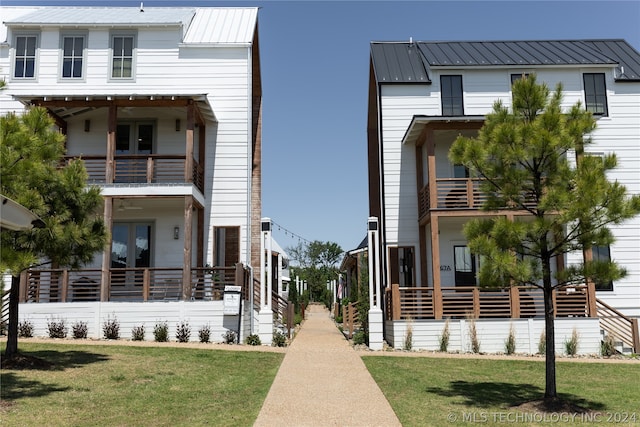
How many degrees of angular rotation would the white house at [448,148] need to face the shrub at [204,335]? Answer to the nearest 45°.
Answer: approximately 45° to its right

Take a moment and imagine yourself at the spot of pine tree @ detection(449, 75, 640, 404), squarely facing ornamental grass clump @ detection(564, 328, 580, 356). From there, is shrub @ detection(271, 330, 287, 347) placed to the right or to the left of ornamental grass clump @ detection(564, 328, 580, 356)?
left

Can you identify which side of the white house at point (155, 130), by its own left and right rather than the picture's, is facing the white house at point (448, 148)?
left

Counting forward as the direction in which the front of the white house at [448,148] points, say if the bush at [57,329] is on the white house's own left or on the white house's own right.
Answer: on the white house's own right

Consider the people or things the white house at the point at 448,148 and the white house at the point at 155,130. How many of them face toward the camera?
2

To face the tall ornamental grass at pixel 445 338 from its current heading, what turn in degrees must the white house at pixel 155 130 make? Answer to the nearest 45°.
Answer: approximately 45° to its left

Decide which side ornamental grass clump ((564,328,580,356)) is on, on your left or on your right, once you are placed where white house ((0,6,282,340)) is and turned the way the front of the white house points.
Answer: on your left

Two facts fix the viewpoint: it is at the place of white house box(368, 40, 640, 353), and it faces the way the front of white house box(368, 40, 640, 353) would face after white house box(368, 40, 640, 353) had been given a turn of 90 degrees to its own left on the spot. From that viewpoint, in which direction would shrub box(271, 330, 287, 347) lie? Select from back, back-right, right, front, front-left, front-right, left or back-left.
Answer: back-right
